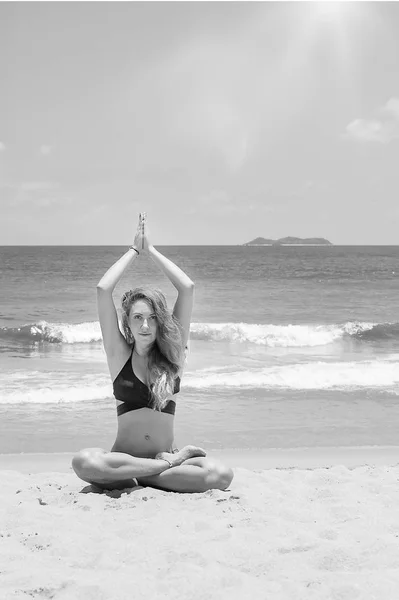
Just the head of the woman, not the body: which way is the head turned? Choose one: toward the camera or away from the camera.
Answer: toward the camera

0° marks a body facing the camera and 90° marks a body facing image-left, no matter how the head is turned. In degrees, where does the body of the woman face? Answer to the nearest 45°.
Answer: approximately 0°
